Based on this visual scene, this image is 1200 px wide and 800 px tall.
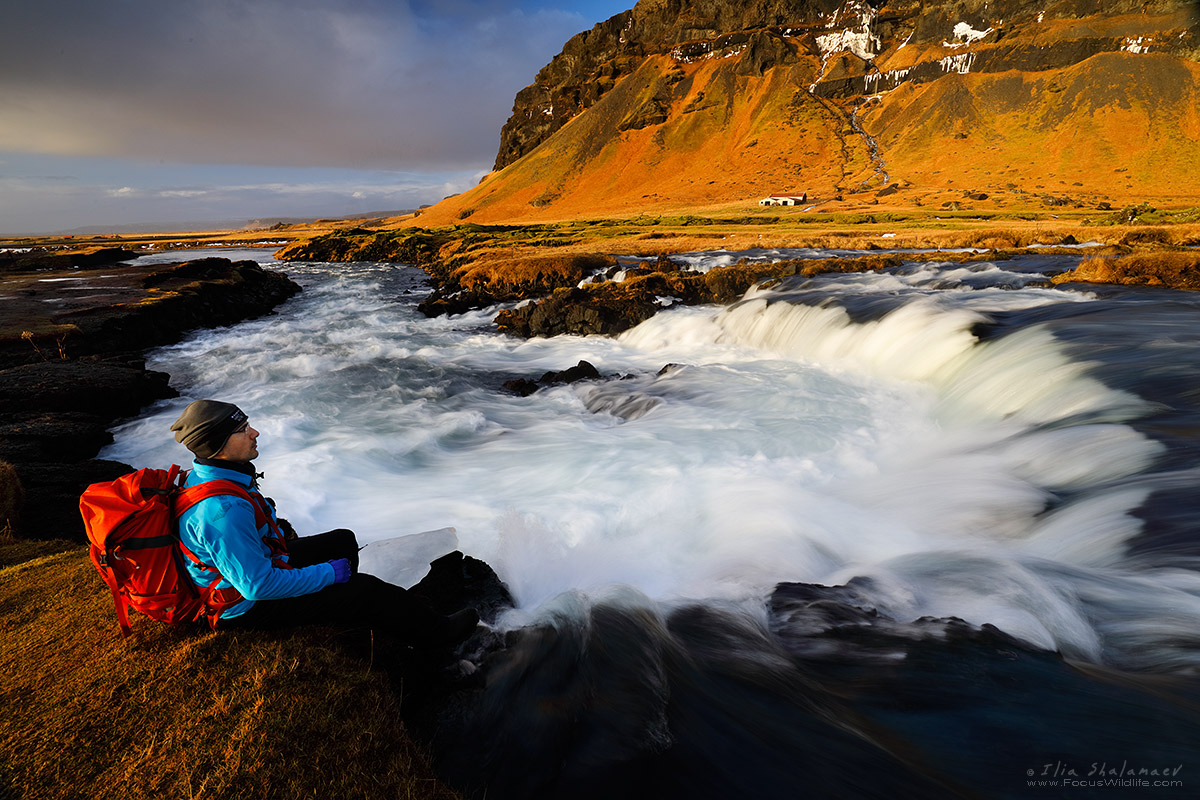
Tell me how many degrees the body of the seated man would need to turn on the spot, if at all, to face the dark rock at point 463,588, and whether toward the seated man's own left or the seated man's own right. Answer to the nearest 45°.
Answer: approximately 45° to the seated man's own left

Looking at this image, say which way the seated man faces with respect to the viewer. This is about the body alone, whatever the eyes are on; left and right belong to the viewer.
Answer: facing to the right of the viewer

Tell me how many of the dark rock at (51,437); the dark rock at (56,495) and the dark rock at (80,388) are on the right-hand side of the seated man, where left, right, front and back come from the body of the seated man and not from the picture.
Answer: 0

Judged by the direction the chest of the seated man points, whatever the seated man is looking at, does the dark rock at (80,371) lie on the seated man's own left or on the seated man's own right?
on the seated man's own left

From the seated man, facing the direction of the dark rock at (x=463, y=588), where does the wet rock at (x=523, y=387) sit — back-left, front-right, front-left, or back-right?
front-left

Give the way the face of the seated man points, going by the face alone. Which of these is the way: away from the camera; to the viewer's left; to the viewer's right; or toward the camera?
to the viewer's right

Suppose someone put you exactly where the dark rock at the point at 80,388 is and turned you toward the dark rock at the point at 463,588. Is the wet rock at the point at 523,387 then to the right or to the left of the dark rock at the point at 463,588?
left

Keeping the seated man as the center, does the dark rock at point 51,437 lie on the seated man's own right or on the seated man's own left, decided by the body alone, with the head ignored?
on the seated man's own left
